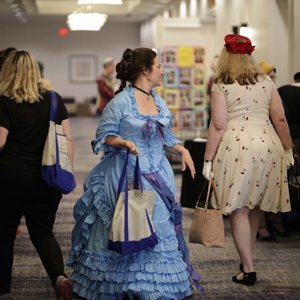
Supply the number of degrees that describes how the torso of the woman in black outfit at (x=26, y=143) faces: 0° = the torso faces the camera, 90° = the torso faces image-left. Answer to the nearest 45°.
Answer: approximately 180°

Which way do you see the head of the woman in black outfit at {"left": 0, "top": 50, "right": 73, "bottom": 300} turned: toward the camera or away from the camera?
away from the camera

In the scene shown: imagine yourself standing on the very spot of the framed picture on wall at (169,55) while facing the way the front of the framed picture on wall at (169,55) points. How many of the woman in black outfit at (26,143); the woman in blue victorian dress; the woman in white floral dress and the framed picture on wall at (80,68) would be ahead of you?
3
